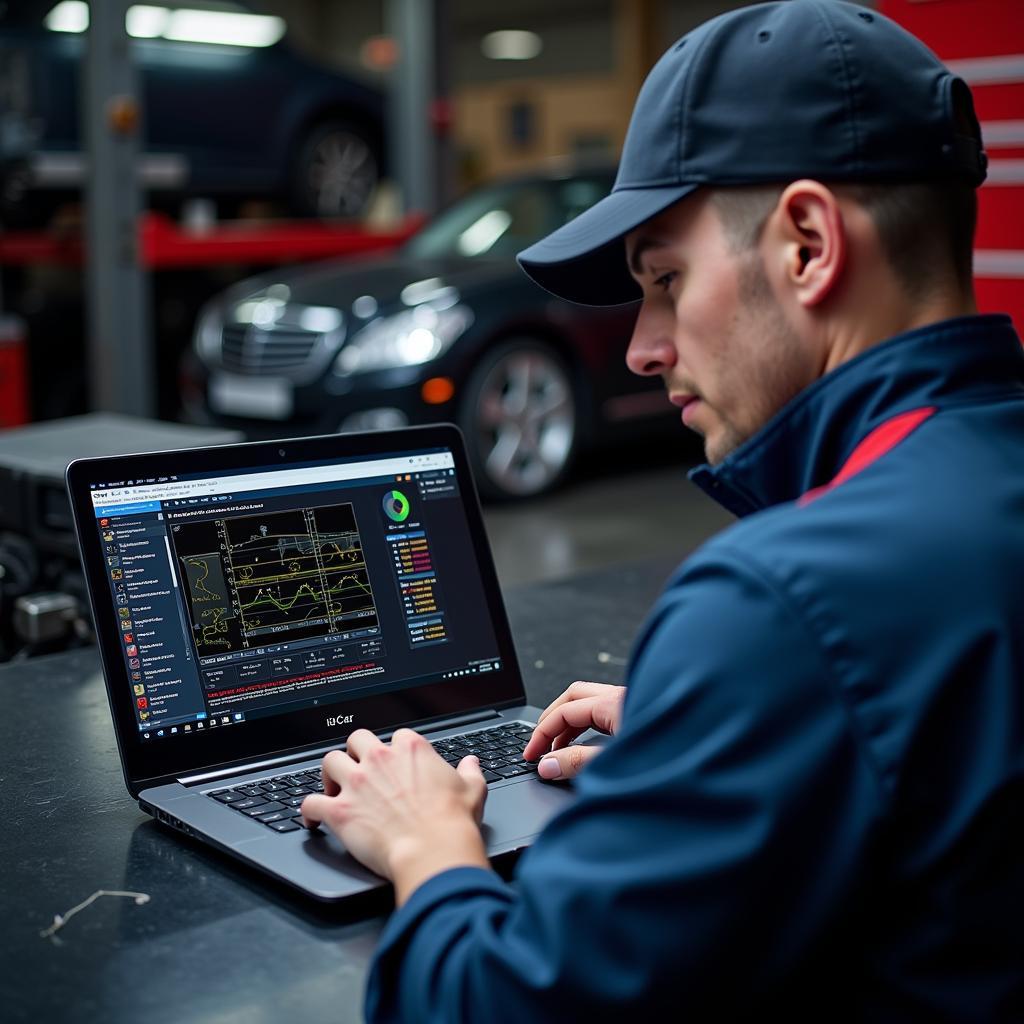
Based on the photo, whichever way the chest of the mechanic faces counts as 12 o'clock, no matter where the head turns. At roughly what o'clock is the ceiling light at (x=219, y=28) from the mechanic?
The ceiling light is roughly at 1 o'clock from the mechanic.

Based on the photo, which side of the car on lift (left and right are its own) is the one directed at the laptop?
right

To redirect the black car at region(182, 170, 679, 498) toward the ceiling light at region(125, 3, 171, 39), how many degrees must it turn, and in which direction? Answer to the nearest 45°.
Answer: approximately 90° to its right

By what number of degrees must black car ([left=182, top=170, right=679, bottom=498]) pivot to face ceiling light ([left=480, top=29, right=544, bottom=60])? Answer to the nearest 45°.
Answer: approximately 135° to its right

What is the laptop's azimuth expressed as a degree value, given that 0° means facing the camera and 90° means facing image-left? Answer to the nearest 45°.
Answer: approximately 315°

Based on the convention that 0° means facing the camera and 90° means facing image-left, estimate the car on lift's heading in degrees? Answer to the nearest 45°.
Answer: approximately 270°

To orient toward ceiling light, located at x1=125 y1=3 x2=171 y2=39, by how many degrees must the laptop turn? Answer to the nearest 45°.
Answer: approximately 135° to its left

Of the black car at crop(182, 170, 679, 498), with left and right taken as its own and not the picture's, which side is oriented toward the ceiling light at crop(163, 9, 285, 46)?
right

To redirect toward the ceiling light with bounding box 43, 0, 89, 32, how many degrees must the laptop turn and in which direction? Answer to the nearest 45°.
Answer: approximately 135° to its left

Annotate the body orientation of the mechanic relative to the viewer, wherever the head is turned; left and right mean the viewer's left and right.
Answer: facing away from the viewer and to the left of the viewer

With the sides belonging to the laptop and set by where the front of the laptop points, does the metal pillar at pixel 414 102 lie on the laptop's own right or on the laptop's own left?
on the laptop's own left

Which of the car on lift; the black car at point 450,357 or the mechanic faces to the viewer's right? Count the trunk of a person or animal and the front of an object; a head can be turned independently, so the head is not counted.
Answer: the car on lift
